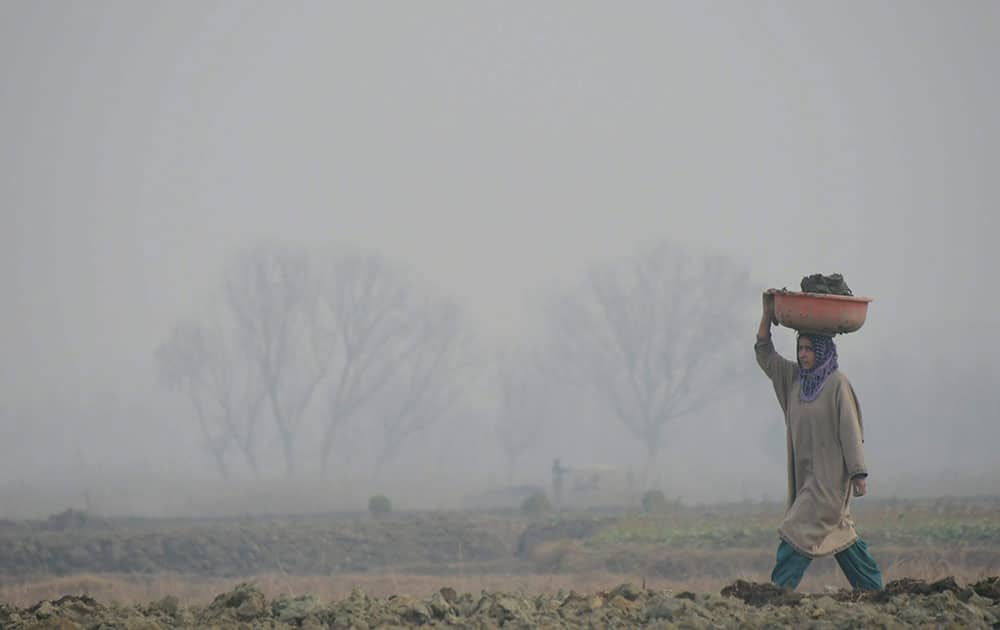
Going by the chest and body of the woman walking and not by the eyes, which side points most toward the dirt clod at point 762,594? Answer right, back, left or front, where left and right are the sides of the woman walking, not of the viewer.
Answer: front

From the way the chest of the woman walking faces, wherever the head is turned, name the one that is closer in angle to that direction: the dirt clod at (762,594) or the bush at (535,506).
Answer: the dirt clod

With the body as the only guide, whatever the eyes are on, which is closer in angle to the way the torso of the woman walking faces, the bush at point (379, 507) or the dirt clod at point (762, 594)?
the dirt clod

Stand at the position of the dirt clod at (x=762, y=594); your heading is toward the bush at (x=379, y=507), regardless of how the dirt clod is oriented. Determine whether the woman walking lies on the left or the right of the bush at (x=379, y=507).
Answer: right

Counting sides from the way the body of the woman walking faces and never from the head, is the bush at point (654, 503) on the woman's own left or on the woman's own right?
on the woman's own right

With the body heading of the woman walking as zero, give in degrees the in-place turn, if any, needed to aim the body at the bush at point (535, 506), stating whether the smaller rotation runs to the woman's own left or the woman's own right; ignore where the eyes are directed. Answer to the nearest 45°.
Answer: approximately 135° to the woman's own right

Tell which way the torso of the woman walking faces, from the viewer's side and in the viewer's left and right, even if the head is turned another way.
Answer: facing the viewer and to the left of the viewer

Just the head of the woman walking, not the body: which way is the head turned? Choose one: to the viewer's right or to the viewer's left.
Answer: to the viewer's left

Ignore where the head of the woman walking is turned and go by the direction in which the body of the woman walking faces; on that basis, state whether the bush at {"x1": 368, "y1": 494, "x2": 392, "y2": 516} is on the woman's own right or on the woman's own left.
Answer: on the woman's own right
